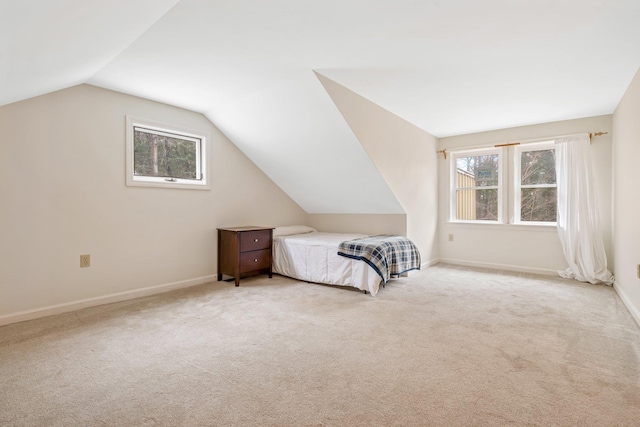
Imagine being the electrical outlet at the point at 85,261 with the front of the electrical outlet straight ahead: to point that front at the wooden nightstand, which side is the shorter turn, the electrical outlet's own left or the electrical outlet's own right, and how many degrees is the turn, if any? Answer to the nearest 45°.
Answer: approximately 90° to the electrical outlet's own left

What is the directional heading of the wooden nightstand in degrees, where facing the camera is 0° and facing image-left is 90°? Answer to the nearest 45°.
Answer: approximately 315°

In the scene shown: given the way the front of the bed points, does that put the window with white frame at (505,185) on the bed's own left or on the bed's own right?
on the bed's own left

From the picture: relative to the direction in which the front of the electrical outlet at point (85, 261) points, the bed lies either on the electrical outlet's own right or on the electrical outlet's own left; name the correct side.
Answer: on the electrical outlet's own left

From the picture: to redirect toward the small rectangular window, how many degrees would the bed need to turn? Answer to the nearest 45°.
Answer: approximately 135° to its right

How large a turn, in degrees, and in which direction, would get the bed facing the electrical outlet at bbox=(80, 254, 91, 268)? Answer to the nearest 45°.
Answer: approximately 90° to its right

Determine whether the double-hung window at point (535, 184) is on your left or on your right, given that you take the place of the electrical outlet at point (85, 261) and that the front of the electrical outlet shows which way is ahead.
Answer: on your left
